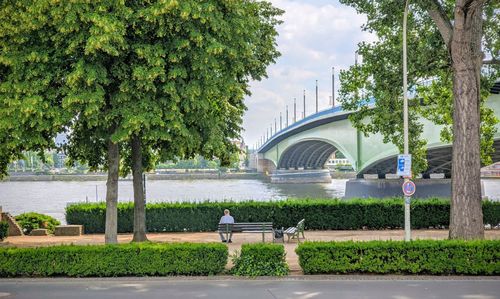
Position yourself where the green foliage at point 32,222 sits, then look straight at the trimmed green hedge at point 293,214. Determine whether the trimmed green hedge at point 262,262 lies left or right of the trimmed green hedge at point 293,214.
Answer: right

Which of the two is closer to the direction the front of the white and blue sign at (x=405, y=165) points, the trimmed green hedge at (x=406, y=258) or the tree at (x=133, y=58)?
the trimmed green hedge

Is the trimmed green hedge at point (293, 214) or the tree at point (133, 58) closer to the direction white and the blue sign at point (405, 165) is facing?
the tree

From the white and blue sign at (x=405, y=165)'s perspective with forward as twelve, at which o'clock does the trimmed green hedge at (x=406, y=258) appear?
The trimmed green hedge is roughly at 12 o'clock from the white and blue sign.

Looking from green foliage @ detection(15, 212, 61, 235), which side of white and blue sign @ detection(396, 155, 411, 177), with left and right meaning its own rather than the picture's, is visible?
right

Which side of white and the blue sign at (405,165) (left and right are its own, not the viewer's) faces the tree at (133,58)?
right

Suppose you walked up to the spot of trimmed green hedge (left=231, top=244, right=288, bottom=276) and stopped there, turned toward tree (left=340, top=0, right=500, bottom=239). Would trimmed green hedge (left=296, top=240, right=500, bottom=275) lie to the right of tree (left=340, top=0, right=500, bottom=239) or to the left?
right

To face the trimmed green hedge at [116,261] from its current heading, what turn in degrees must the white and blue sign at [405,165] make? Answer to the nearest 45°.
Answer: approximately 45° to its right

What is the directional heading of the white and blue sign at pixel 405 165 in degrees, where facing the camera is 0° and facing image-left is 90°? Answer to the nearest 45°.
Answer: approximately 0°

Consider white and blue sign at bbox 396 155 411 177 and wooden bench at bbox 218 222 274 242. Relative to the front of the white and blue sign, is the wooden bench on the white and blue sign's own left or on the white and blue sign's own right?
on the white and blue sign's own right

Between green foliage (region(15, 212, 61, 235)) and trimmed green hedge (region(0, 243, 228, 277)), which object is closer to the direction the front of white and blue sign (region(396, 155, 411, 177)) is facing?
the trimmed green hedge

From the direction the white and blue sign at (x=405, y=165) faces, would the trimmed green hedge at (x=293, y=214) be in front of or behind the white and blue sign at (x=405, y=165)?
behind
